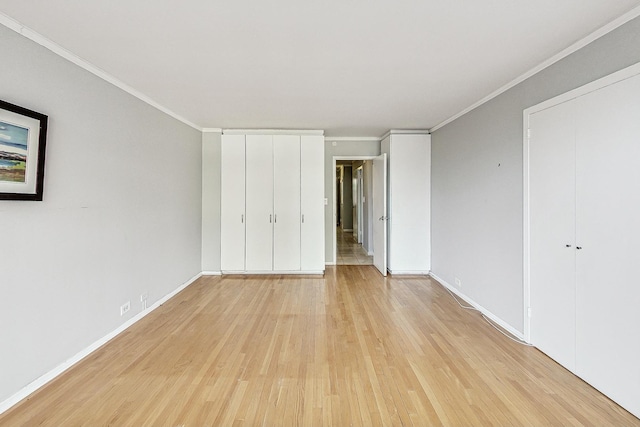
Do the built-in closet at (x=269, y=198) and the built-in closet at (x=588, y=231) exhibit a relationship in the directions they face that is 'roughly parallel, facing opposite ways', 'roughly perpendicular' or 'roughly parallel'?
roughly perpendicular

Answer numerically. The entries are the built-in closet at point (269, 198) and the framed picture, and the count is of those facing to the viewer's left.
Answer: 0

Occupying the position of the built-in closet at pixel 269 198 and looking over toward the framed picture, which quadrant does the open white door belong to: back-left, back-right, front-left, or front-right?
back-left

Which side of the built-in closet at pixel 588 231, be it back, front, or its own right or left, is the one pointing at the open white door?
right

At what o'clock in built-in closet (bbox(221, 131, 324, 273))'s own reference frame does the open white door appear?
The open white door is roughly at 9 o'clock from the built-in closet.

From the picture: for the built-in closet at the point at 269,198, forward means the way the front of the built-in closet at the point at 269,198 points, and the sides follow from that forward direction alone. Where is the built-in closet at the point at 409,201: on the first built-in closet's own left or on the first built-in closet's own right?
on the first built-in closet's own left

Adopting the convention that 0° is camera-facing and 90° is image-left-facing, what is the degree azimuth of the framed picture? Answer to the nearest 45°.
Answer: approximately 315°

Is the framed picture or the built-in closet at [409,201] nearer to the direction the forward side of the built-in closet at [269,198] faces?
the framed picture

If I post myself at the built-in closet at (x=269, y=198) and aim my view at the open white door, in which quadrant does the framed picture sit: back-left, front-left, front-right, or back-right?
back-right

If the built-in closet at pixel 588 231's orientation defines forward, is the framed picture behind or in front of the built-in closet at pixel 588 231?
in front

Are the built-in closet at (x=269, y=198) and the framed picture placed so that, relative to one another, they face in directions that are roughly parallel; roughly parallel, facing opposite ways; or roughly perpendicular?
roughly perpendicular

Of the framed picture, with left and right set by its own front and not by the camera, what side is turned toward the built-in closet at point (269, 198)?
left

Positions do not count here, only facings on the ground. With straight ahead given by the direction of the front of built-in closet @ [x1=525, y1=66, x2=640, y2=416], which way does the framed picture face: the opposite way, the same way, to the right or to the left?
the opposite way

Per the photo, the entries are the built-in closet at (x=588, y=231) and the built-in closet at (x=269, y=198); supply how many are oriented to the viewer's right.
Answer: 0
